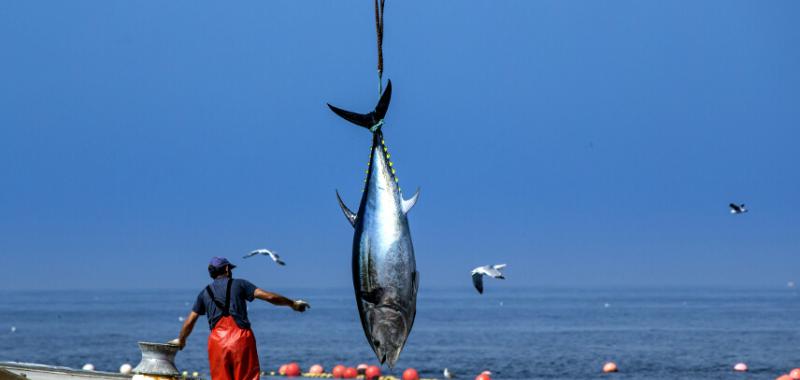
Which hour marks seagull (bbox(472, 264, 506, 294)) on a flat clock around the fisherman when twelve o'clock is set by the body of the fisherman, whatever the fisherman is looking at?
The seagull is roughly at 1 o'clock from the fisherman.

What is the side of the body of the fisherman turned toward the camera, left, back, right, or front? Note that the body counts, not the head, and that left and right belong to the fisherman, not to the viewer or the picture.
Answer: back

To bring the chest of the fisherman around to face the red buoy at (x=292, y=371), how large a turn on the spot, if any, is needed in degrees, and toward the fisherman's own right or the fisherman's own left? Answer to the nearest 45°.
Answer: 0° — they already face it

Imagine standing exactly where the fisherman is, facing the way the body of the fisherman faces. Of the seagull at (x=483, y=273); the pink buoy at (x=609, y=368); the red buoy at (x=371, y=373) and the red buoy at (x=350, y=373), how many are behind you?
0

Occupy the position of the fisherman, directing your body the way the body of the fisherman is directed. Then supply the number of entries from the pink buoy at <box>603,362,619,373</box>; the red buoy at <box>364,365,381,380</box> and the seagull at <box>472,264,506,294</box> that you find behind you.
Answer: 0

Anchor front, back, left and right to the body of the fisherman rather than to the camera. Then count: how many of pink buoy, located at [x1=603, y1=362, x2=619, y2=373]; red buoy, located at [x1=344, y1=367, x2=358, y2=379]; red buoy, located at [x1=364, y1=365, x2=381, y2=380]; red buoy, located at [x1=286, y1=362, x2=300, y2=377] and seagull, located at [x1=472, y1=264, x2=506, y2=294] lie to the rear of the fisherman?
0

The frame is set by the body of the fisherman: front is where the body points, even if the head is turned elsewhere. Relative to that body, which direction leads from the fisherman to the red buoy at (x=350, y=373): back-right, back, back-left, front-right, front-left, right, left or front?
front

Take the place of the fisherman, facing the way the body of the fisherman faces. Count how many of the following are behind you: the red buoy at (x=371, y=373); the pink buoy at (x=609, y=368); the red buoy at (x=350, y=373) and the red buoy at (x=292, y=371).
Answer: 0

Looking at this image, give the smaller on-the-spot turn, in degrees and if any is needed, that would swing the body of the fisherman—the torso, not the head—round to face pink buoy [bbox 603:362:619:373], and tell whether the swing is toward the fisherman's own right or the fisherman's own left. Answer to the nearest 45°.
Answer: approximately 45° to the fisherman's own right
